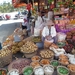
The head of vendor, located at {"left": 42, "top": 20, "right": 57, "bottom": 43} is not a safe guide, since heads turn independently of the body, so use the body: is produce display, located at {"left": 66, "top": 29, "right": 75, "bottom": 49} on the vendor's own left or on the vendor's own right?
on the vendor's own left

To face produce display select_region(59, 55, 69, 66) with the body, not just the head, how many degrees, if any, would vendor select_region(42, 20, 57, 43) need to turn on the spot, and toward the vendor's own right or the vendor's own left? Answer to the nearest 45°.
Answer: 0° — they already face it

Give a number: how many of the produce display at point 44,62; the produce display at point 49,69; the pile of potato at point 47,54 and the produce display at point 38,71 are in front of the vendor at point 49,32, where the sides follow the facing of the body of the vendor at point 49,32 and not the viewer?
4

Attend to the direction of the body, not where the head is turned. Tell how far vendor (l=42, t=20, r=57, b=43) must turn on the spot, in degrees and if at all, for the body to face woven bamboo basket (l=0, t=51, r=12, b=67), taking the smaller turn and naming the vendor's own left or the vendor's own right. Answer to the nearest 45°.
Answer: approximately 45° to the vendor's own right

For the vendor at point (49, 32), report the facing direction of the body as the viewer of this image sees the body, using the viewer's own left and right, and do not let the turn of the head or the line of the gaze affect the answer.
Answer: facing the viewer

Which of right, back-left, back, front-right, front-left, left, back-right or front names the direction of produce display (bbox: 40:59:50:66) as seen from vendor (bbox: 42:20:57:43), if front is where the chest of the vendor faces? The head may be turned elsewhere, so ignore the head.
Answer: front

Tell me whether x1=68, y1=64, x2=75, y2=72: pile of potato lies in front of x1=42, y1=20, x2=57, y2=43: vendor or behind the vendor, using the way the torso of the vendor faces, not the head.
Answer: in front

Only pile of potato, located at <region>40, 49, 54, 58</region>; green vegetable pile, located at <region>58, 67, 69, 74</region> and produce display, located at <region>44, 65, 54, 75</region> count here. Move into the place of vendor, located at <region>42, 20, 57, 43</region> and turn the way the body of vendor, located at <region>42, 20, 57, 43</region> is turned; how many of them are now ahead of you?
3

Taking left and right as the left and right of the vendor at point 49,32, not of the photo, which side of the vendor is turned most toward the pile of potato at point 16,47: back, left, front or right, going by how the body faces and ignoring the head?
right

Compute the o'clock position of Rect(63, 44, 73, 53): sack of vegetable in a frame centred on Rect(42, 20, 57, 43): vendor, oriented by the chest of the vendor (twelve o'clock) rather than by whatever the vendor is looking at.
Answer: The sack of vegetable is roughly at 10 o'clock from the vendor.

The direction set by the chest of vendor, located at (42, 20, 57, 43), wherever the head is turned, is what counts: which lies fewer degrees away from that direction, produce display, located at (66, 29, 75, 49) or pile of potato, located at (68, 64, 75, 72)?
the pile of potato

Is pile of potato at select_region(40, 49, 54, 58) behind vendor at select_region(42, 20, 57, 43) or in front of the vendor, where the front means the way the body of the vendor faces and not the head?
in front

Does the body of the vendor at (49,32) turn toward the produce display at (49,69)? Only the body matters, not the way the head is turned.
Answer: yes
